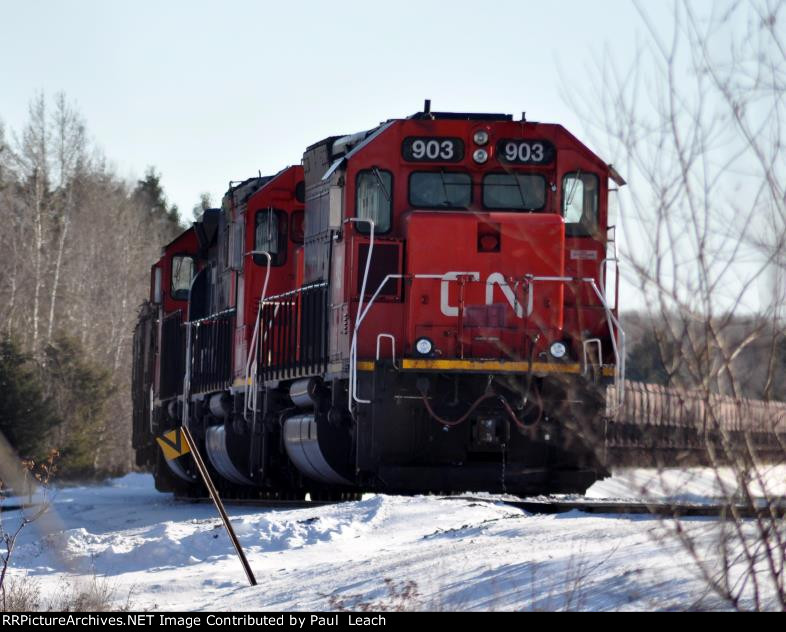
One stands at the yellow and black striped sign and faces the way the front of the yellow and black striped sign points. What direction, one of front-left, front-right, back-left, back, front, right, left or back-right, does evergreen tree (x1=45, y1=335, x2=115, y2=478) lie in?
back

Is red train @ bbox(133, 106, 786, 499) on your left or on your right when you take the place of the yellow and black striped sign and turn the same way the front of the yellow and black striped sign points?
on your left

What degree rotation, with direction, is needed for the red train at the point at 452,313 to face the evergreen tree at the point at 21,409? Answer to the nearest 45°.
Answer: approximately 135° to its right

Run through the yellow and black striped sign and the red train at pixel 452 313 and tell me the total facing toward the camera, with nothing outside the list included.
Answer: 2

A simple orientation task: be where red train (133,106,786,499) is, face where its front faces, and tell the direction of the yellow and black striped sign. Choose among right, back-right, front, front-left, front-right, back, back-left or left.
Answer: front-right

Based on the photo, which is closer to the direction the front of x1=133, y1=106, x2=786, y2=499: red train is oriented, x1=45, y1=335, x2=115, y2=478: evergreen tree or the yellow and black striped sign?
the yellow and black striped sign
